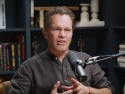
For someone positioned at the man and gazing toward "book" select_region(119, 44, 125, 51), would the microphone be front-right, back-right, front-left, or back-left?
back-right

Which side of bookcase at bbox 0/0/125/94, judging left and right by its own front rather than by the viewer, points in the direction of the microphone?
front

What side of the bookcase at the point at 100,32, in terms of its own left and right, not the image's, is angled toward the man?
front

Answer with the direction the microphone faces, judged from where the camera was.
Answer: facing away from the viewer and to the left of the viewer

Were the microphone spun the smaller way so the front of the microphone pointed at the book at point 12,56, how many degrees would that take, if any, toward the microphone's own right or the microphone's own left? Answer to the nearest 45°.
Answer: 0° — it already faces it

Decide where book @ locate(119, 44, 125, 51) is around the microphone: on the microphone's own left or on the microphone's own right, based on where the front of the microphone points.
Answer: on the microphone's own right

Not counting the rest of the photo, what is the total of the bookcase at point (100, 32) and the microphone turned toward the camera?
1

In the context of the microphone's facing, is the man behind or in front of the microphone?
in front

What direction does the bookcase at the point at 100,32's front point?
toward the camera

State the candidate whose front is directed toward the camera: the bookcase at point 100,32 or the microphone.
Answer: the bookcase

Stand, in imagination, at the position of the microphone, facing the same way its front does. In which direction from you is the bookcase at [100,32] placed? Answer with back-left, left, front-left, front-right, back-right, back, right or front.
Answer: front-right
